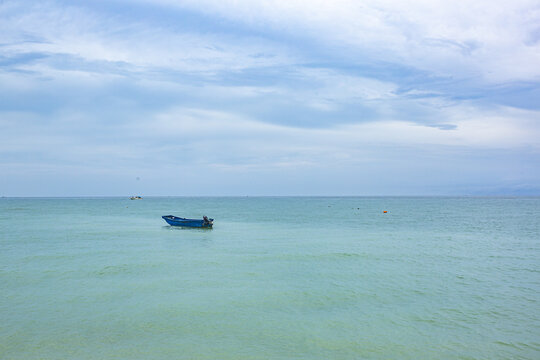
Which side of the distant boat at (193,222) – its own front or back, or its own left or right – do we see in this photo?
left
